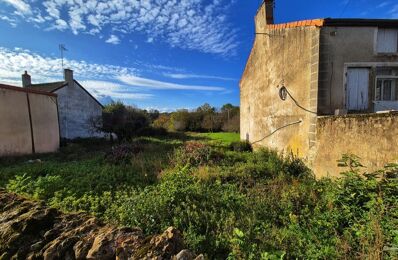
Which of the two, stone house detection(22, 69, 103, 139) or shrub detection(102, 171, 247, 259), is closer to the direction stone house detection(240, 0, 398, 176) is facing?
the shrub

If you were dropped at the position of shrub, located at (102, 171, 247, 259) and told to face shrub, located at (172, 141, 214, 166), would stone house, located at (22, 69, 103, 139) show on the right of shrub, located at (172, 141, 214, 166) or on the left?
left

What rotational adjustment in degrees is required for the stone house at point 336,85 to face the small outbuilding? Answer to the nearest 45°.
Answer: approximately 135° to its right

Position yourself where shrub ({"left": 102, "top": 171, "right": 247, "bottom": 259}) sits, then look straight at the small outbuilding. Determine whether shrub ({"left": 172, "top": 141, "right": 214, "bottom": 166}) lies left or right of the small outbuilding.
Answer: right

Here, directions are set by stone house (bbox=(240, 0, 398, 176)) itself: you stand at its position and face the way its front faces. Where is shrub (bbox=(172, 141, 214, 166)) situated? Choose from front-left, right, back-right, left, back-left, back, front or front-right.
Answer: back-right

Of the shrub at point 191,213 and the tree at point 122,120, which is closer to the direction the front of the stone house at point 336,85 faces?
the shrub

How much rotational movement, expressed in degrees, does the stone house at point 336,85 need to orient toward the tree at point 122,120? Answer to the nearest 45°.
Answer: approximately 135° to its right

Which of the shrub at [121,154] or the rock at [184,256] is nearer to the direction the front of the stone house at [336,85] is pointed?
the rock

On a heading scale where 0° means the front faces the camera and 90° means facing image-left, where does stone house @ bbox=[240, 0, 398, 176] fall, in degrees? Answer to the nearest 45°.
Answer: approximately 315°
